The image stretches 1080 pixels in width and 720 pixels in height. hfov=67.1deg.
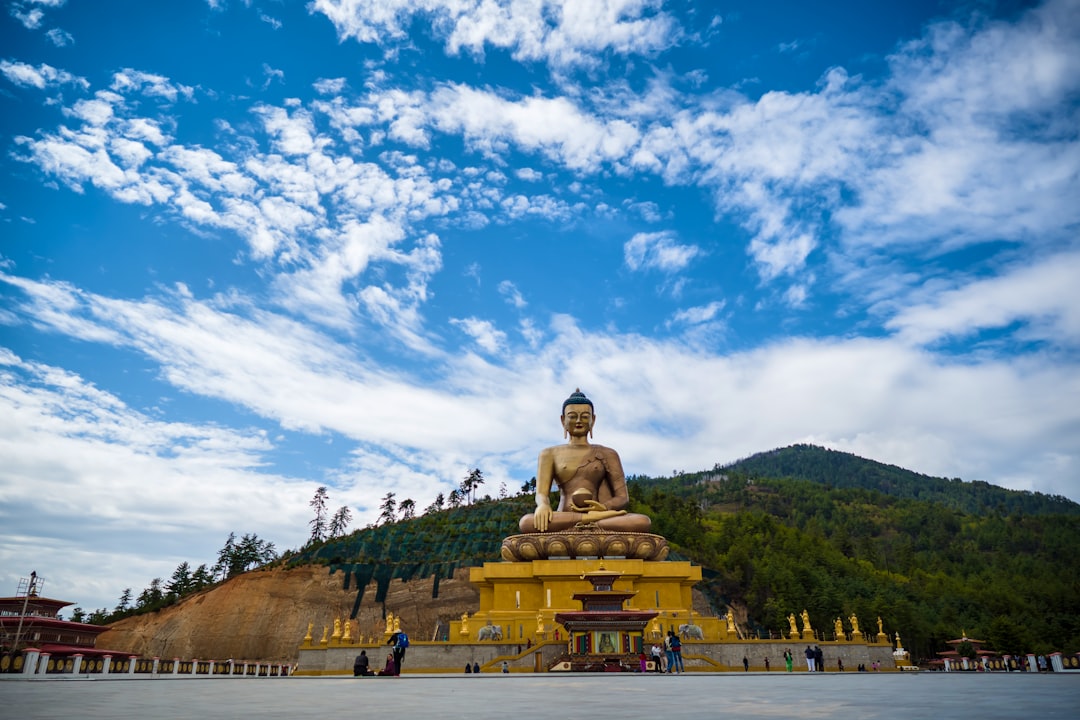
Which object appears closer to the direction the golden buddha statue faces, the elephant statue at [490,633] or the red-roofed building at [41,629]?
the elephant statue

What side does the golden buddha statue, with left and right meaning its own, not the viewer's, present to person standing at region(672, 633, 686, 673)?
front

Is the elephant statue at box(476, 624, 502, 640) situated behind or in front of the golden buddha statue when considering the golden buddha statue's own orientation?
in front

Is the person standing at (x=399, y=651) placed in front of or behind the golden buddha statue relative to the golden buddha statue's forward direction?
in front

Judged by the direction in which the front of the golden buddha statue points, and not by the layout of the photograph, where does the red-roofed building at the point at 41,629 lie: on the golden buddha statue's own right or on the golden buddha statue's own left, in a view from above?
on the golden buddha statue's own right

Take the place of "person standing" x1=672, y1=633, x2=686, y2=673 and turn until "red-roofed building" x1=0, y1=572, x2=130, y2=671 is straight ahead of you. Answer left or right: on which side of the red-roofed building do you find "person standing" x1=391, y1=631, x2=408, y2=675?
left

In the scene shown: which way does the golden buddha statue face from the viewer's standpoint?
toward the camera

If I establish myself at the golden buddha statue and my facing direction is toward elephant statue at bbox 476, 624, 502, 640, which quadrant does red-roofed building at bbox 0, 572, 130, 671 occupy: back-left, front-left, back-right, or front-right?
front-right

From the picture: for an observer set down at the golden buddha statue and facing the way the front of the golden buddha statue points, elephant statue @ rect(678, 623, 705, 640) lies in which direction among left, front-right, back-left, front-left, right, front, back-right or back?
front-left

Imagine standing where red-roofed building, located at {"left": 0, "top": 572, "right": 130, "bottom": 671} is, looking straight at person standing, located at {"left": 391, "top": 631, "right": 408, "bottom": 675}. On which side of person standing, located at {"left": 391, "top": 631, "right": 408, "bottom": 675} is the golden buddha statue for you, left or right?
left

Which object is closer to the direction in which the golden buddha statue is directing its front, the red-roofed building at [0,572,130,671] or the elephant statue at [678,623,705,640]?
the elephant statue
